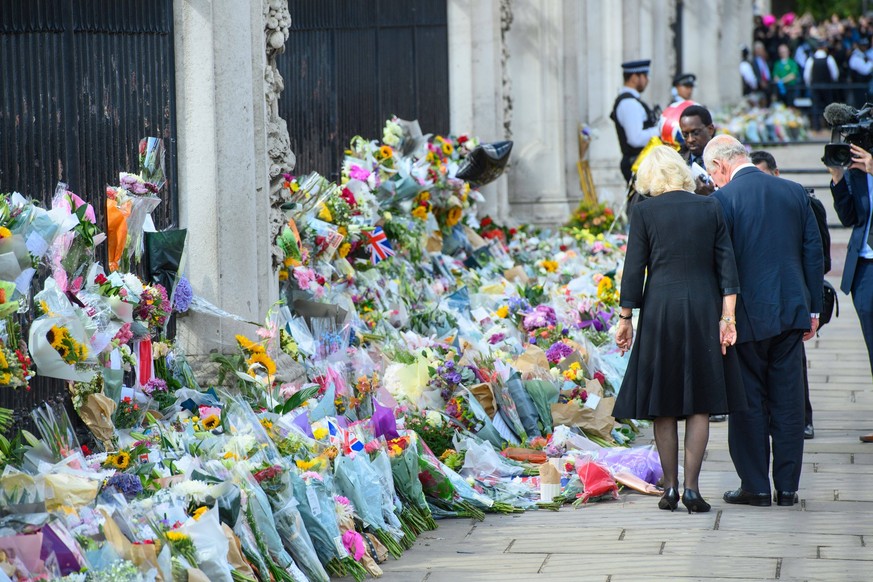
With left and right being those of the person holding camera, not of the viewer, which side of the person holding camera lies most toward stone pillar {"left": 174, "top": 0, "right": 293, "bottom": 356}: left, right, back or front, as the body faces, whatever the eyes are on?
front

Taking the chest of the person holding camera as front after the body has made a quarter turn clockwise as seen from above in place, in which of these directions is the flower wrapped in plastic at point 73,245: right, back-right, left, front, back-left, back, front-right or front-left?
left

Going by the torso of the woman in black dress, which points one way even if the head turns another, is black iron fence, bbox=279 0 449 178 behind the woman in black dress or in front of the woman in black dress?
in front

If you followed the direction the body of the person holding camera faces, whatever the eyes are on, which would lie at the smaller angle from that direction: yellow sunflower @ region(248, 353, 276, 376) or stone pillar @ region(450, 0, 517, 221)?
the yellow sunflower

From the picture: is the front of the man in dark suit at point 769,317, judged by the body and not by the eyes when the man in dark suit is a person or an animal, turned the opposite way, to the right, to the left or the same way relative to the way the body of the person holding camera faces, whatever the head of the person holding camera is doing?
to the right

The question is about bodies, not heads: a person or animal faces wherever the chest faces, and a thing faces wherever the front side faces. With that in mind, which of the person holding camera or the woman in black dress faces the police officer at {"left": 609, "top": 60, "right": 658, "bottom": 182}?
the woman in black dress

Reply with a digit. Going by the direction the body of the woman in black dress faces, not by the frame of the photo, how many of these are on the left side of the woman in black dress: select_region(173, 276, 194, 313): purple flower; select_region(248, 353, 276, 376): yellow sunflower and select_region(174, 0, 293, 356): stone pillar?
3

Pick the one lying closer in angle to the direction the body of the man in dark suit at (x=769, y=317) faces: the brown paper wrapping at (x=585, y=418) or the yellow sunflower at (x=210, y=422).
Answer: the brown paper wrapping

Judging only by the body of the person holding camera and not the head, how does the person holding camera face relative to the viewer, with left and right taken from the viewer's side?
facing the viewer and to the left of the viewer

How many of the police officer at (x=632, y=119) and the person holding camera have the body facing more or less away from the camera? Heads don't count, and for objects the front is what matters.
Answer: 0

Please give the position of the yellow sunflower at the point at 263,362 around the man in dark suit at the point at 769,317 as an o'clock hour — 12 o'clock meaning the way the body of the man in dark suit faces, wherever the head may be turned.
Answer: The yellow sunflower is roughly at 10 o'clock from the man in dark suit.

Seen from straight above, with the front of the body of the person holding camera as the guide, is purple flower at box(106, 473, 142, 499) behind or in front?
in front

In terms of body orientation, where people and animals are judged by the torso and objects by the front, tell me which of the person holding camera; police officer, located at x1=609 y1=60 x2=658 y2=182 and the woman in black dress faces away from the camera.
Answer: the woman in black dress

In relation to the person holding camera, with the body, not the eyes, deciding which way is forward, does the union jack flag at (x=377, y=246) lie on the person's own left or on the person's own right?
on the person's own right

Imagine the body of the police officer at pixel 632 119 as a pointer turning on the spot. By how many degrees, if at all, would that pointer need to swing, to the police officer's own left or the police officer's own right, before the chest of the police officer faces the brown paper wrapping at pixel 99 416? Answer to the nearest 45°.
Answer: approximately 90° to the police officer's own right

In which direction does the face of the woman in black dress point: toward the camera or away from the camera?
away from the camera

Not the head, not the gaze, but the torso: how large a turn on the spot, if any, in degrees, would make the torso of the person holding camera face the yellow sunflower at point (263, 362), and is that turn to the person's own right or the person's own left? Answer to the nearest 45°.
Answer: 0° — they already face it

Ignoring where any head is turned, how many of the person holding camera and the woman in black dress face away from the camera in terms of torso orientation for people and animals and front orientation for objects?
1

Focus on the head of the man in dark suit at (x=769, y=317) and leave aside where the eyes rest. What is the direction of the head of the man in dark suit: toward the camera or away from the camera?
away from the camera

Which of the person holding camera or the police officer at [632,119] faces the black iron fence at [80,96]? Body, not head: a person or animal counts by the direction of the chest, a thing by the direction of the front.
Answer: the person holding camera
